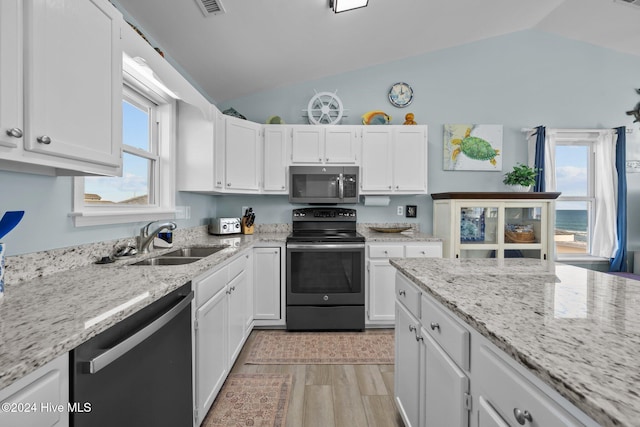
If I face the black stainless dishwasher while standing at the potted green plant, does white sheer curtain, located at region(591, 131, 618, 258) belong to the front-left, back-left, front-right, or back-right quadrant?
back-left

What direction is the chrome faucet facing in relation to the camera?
to the viewer's right

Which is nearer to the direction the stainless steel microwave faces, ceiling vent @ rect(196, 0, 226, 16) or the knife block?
the ceiling vent

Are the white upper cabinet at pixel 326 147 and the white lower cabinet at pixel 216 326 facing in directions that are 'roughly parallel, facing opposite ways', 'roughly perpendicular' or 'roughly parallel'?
roughly perpendicular

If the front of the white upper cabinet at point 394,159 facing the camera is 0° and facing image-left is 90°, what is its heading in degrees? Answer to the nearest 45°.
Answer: approximately 0°

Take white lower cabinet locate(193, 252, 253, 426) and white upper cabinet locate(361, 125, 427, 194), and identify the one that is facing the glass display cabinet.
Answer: the white lower cabinet

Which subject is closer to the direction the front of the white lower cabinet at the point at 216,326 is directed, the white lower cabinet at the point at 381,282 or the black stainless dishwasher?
the white lower cabinet

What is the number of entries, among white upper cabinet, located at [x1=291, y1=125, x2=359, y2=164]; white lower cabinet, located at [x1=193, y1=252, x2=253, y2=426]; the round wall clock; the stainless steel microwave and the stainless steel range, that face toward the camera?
4
